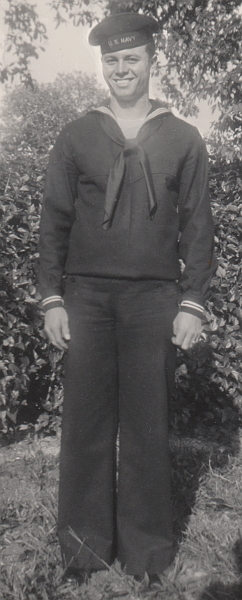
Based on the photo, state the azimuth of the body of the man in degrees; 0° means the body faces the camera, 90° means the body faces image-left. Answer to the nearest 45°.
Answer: approximately 0°

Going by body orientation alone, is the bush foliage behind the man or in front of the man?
behind
